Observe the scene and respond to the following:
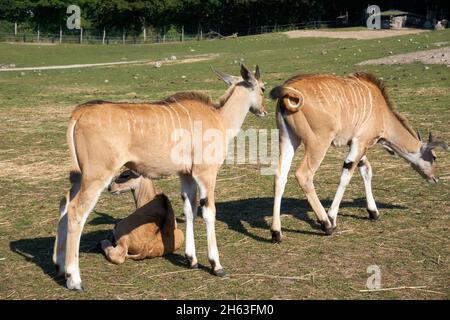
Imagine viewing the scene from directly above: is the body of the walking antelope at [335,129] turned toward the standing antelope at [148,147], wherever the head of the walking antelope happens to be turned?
no

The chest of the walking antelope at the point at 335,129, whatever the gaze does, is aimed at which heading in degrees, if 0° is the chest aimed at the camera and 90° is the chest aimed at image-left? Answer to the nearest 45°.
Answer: approximately 225°

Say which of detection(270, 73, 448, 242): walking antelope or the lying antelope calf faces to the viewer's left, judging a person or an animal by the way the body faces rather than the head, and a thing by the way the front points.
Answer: the lying antelope calf

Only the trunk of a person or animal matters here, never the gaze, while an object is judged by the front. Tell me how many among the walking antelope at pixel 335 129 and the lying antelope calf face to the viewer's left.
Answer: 1

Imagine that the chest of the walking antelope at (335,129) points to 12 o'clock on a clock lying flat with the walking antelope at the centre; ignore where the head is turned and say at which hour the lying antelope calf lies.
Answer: The lying antelope calf is roughly at 6 o'clock from the walking antelope.

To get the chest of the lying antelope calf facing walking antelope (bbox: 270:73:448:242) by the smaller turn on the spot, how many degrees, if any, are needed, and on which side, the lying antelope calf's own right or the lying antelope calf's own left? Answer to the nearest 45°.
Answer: approximately 135° to the lying antelope calf's own right

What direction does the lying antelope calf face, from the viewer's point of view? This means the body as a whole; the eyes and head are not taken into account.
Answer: to the viewer's left
